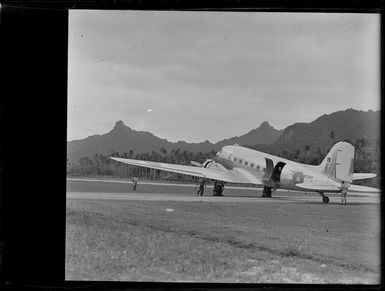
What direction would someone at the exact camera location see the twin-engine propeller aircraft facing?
facing away from the viewer and to the left of the viewer
